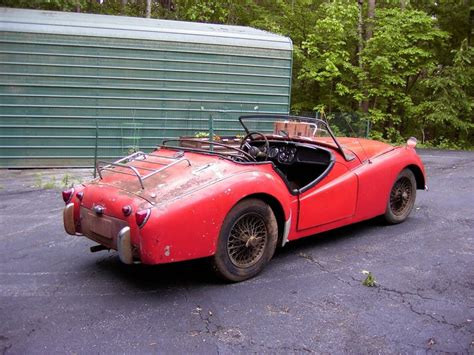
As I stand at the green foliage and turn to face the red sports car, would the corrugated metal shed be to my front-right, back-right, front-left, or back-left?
front-right

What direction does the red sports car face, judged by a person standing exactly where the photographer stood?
facing away from the viewer and to the right of the viewer

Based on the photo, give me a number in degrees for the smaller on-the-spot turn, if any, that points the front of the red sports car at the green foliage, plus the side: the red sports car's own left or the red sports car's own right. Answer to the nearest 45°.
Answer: approximately 45° to the red sports car's own right

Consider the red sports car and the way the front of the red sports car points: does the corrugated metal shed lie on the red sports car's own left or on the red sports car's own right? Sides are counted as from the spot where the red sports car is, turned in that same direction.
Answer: on the red sports car's own left
